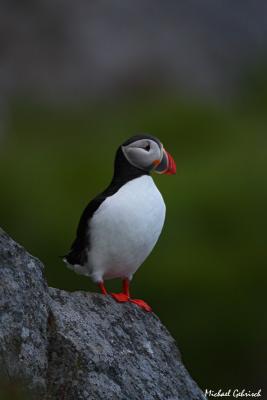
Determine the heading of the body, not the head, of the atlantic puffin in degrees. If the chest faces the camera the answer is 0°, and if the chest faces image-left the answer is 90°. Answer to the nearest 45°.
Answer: approximately 315°
